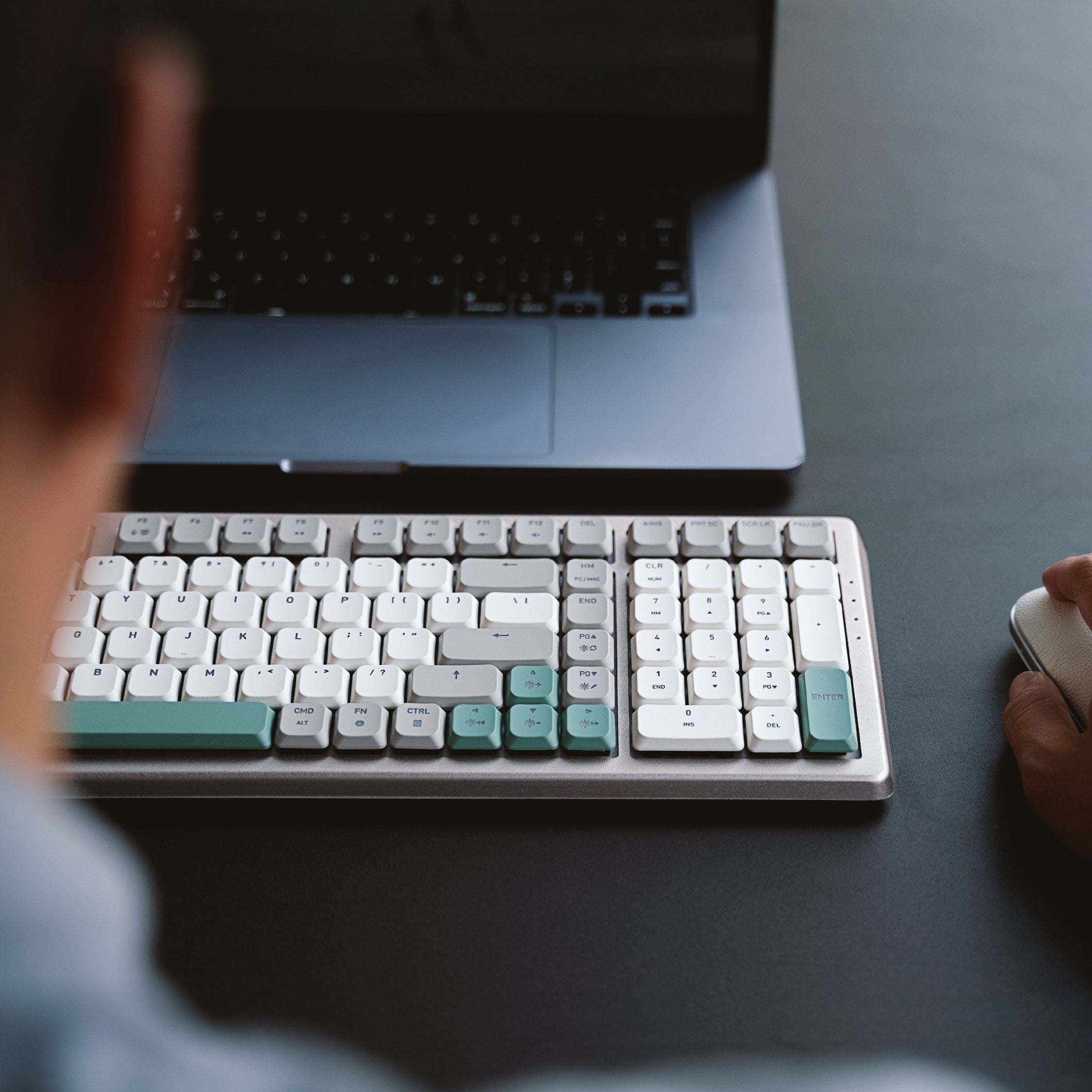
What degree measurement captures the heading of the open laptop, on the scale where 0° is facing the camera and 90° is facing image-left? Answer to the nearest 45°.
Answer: approximately 0°

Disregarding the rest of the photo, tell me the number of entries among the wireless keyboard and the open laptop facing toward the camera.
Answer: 2

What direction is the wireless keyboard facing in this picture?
toward the camera
